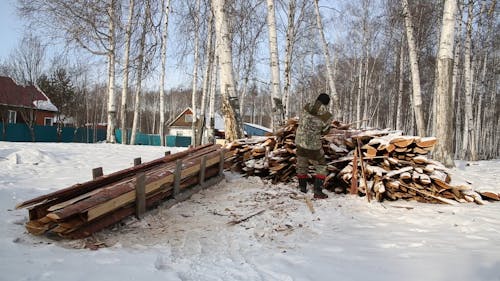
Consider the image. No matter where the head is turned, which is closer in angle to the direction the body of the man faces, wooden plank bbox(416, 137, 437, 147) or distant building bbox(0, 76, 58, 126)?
the wooden plank

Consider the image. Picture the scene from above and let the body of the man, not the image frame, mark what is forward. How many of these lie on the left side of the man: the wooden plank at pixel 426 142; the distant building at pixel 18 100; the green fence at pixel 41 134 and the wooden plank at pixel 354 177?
2

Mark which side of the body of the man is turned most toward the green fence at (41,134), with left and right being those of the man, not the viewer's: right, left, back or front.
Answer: left

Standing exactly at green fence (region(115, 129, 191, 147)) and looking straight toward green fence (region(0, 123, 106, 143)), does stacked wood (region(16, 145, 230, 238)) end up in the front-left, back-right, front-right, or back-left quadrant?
front-left

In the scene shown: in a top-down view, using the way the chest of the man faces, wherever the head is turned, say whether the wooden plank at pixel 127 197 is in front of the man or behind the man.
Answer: behind

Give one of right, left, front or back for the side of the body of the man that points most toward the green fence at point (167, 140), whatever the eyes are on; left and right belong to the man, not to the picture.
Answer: left

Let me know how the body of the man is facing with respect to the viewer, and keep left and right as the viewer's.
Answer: facing away from the viewer and to the right of the viewer

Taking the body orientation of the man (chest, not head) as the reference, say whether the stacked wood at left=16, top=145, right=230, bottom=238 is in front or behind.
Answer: behind
